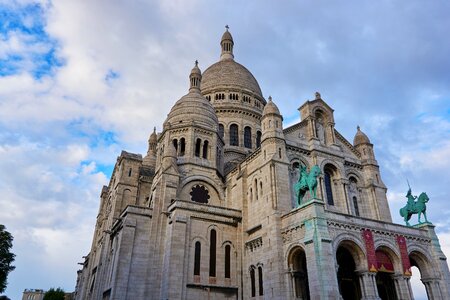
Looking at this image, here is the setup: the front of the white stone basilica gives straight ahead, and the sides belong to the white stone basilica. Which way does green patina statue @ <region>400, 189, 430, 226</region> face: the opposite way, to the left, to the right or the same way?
the same way

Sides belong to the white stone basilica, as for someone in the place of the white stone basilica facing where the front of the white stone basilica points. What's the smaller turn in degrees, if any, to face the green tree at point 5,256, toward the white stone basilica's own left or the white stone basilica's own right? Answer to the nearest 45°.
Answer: approximately 135° to the white stone basilica's own right

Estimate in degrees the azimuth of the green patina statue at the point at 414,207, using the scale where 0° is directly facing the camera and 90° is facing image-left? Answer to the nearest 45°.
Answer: approximately 315°

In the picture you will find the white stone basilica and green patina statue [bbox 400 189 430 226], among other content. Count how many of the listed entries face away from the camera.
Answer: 0

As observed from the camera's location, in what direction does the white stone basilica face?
facing the viewer and to the right of the viewer
